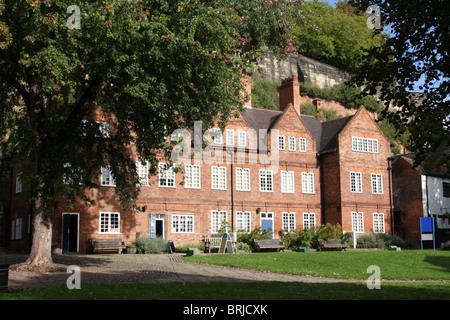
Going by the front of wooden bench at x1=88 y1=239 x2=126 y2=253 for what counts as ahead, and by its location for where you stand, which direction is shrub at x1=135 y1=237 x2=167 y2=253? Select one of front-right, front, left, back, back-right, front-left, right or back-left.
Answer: left

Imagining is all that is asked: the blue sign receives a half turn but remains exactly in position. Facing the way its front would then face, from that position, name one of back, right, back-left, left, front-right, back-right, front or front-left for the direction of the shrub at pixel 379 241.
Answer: back-left

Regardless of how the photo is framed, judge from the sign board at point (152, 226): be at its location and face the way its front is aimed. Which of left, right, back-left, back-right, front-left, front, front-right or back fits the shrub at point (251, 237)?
left

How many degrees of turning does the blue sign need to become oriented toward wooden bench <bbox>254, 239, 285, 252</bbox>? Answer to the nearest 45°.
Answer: approximately 45° to its right

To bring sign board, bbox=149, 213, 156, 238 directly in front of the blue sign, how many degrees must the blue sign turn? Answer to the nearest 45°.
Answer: approximately 45° to its right

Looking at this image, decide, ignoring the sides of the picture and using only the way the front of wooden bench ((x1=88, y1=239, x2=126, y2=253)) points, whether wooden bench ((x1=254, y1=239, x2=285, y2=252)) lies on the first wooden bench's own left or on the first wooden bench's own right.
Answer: on the first wooden bench's own left

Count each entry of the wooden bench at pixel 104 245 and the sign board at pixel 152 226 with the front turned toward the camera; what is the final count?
2

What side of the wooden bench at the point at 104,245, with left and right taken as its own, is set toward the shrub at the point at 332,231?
left

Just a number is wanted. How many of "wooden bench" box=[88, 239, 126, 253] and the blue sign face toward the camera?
2

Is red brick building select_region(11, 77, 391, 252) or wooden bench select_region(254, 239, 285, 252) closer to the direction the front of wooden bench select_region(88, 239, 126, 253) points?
the wooden bench

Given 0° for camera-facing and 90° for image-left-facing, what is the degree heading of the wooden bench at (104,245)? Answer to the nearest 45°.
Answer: approximately 0°

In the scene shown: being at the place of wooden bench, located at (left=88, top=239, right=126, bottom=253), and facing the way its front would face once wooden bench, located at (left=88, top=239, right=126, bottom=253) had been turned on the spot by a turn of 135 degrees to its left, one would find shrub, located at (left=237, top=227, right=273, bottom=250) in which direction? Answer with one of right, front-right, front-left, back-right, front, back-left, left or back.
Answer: front-right

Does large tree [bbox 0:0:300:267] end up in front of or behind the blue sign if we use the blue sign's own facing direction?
in front

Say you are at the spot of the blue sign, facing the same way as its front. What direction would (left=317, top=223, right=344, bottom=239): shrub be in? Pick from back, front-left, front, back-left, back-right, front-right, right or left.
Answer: front-right

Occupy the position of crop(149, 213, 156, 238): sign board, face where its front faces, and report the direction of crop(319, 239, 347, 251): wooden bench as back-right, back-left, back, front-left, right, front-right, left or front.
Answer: left
